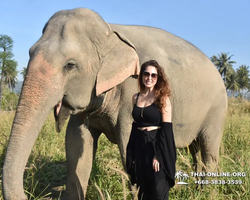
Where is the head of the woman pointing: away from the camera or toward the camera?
toward the camera

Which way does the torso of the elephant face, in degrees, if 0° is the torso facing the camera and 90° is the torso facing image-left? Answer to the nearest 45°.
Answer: approximately 45°
